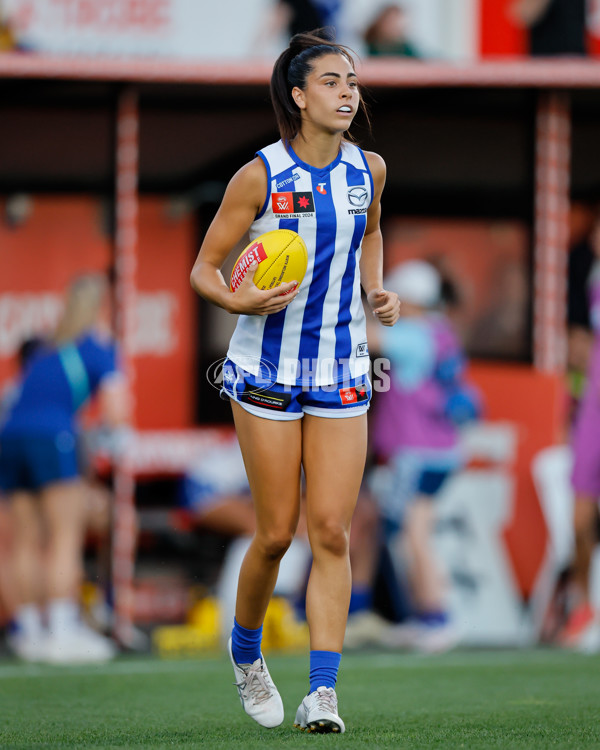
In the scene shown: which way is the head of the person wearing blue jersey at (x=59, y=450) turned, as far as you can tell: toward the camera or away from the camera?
away from the camera

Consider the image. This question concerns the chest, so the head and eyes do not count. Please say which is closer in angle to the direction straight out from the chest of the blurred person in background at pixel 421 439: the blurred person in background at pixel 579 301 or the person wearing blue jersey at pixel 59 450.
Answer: the person wearing blue jersey

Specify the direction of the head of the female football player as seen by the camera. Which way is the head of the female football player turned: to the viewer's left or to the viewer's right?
to the viewer's right

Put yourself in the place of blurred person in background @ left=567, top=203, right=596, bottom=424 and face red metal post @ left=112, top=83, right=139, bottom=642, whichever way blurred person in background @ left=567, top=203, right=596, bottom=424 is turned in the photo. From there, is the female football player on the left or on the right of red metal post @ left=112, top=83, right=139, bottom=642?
left

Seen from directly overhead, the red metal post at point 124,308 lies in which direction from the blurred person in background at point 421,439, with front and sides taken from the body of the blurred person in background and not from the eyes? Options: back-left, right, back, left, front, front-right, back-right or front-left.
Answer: front

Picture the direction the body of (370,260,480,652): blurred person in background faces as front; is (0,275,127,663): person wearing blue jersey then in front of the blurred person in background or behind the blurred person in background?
in front

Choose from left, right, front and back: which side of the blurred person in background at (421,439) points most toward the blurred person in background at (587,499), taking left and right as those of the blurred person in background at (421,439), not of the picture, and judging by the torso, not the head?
back

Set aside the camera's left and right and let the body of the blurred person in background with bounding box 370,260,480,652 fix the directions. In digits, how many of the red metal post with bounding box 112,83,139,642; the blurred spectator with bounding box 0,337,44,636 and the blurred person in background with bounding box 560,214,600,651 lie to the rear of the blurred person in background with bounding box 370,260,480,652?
1

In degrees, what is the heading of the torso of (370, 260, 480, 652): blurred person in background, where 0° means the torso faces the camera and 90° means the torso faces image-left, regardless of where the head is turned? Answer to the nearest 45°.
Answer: approximately 90°

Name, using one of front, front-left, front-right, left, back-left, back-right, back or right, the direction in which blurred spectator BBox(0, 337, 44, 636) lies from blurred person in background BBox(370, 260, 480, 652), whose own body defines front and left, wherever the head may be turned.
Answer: front

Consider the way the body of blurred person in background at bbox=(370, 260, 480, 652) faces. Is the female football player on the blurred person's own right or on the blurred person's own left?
on the blurred person's own left

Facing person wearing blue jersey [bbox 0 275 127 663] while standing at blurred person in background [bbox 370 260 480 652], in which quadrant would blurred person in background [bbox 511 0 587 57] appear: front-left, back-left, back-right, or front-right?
back-right
